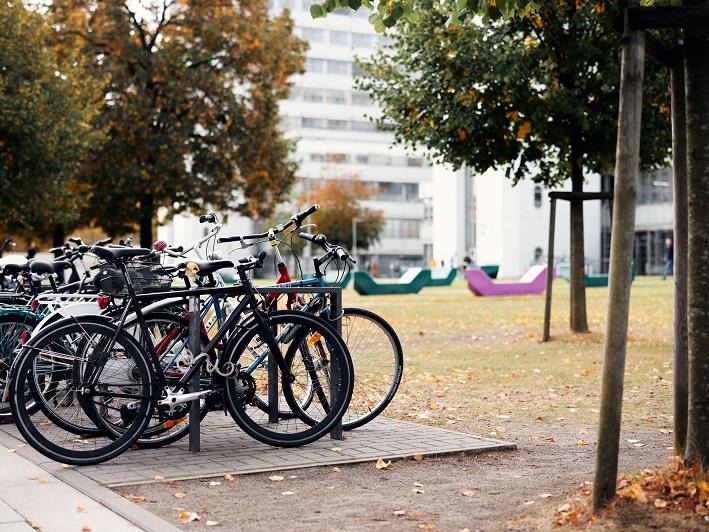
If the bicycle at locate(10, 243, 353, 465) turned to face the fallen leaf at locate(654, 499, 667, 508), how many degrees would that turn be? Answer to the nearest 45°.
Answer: approximately 45° to its right

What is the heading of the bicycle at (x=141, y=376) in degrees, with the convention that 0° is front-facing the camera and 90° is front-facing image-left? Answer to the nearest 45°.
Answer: approximately 270°

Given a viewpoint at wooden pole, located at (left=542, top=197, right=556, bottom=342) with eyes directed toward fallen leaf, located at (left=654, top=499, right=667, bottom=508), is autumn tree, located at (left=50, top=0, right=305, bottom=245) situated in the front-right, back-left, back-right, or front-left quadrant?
back-right

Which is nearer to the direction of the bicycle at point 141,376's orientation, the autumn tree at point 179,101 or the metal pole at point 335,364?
the metal pole

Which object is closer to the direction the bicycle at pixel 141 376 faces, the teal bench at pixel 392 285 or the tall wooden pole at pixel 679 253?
the tall wooden pole

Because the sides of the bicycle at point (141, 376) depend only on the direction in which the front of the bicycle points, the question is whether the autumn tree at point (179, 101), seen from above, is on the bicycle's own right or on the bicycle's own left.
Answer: on the bicycle's own left

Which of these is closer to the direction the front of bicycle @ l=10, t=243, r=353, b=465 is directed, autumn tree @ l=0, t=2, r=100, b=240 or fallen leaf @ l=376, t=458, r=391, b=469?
the fallen leaf

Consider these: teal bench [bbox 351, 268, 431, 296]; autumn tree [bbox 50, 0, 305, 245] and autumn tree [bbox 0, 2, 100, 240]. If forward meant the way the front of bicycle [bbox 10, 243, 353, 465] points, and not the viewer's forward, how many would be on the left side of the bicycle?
3

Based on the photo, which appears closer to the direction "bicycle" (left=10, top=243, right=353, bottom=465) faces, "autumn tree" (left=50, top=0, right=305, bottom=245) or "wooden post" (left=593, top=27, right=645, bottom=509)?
the wooden post

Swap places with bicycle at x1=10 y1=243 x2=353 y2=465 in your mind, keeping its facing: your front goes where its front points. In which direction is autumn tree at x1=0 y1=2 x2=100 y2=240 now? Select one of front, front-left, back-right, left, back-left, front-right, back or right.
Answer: left

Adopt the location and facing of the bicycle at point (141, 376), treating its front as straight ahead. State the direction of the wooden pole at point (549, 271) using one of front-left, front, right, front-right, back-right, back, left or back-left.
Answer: front-left

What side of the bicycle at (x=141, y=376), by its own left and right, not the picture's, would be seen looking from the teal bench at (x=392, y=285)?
left

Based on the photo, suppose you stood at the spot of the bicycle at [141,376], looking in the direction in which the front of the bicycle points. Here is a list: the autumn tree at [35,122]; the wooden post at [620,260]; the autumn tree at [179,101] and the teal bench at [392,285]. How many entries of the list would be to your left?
3

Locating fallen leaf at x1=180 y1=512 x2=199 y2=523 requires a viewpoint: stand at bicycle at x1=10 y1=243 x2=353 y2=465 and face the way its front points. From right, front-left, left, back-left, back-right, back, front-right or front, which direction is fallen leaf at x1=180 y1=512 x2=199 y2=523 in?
right

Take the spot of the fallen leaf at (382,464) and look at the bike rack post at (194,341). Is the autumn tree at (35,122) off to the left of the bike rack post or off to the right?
right

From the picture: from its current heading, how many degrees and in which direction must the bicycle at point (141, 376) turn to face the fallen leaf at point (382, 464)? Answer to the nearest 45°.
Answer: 0° — it already faces it
